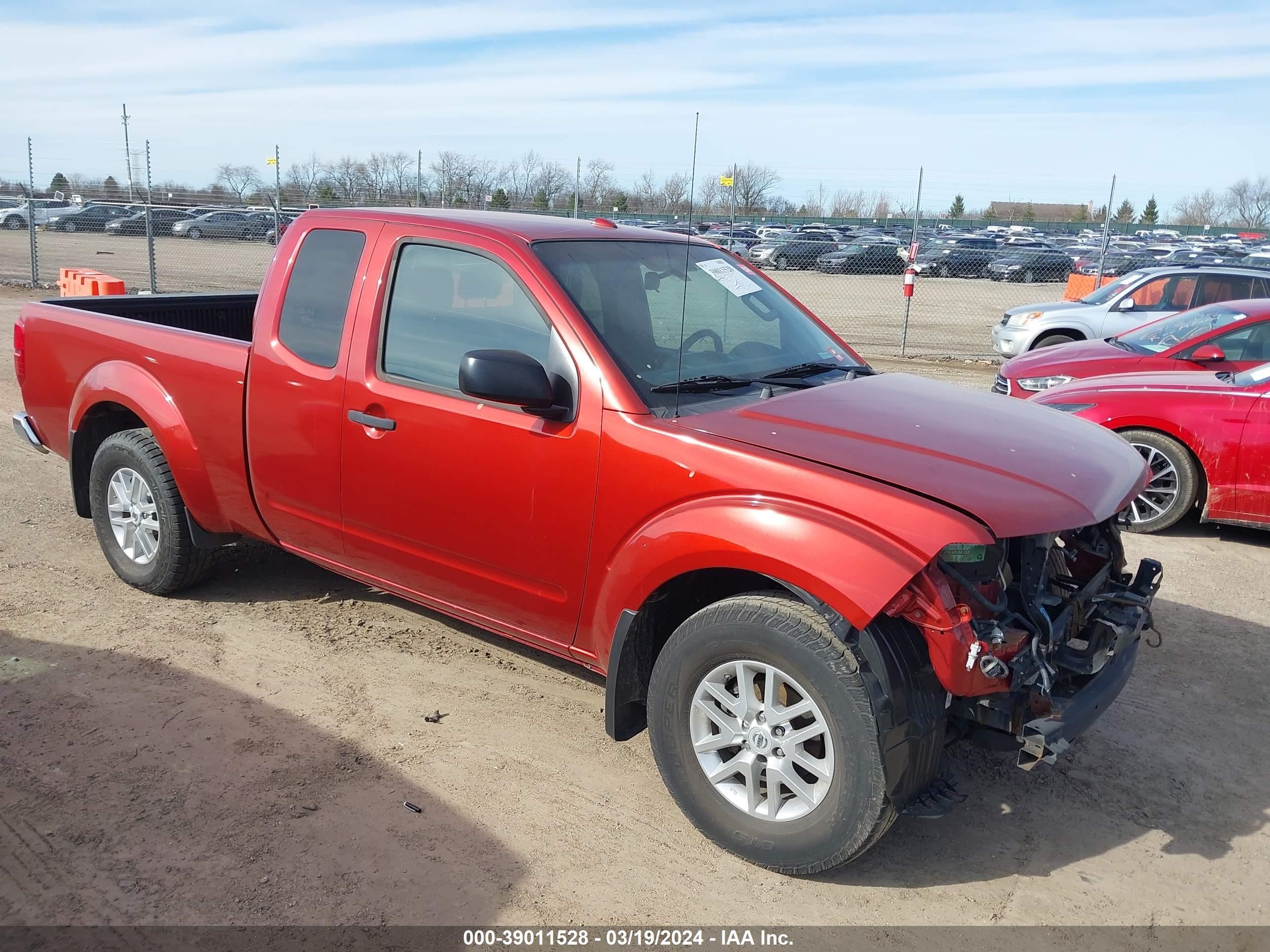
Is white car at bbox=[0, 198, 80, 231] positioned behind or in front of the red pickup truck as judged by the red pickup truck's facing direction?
behind

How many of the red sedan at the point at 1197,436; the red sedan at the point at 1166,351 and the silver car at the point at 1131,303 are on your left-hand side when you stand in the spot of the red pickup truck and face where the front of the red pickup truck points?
3

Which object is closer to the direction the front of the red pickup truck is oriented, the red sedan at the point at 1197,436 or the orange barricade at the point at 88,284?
the red sedan

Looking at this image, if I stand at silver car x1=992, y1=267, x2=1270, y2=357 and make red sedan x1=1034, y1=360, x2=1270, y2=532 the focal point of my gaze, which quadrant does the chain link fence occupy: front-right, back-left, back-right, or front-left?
back-right

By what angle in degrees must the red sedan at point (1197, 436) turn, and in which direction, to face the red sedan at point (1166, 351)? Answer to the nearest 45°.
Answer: approximately 90° to its right

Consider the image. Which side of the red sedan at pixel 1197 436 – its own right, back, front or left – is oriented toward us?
left

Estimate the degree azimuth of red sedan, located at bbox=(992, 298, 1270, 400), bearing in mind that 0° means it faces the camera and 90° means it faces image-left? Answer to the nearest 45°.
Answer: approximately 45°

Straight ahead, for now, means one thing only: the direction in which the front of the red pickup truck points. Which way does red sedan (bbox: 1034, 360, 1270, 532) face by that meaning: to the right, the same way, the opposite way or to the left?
the opposite way

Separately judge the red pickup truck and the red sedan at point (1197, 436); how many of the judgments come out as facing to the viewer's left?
1

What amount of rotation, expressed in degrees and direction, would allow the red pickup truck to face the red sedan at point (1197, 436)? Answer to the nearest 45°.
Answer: approximately 90° to its left

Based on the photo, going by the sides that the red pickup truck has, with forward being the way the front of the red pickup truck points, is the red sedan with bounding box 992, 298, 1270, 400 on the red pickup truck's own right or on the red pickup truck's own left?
on the red pickup truck's own left
